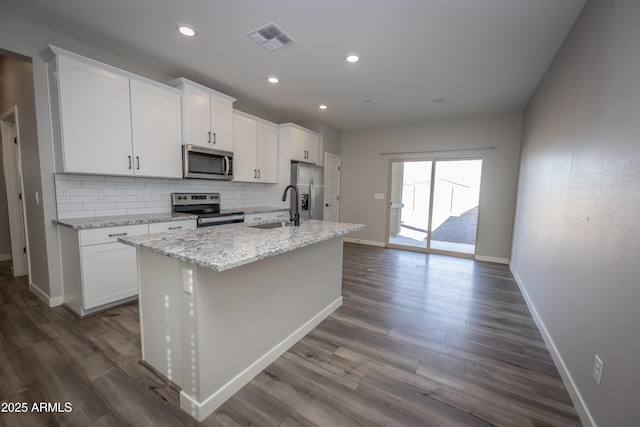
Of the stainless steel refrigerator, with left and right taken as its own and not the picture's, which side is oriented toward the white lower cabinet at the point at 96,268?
right

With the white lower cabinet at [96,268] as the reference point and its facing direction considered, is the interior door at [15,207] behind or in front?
behind

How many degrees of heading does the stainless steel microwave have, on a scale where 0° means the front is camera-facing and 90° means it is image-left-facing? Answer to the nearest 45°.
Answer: approximately 315°

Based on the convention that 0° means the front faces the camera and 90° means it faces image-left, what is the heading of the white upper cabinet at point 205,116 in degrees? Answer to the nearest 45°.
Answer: approximately 315°

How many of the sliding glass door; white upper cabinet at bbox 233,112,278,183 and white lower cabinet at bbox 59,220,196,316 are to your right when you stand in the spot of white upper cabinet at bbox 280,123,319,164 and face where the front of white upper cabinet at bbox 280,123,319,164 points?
2

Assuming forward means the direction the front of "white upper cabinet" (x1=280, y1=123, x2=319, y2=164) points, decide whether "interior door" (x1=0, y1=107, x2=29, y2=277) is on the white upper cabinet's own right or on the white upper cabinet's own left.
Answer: on the white upper cabinet's own right

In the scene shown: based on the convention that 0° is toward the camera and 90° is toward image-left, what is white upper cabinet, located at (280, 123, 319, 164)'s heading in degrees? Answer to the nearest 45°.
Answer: approximately 315°

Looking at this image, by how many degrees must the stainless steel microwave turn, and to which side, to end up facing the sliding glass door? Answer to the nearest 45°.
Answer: approximately 45° to its left

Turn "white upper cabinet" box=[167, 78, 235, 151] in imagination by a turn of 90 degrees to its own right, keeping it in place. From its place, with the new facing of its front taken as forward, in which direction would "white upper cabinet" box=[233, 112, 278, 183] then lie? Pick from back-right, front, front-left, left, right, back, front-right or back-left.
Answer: back

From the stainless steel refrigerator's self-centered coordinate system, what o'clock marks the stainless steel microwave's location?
The stainless steel microwave is roughly at 3 o'clock from the stainless steel refrigerator.
